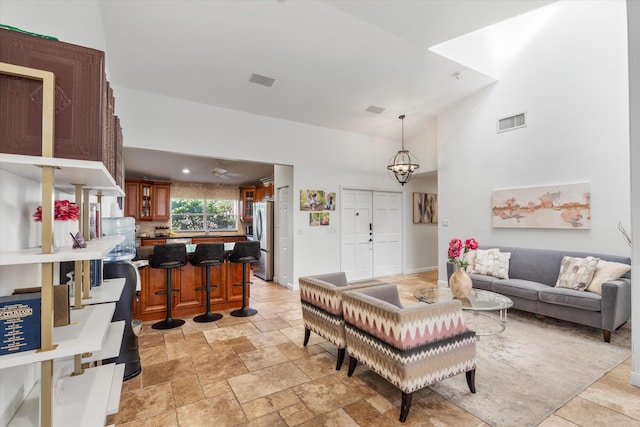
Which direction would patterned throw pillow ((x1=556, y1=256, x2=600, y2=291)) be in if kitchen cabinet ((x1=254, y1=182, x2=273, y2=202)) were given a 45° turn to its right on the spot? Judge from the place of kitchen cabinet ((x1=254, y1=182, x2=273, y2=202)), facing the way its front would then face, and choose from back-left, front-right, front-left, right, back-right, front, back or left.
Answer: back-left

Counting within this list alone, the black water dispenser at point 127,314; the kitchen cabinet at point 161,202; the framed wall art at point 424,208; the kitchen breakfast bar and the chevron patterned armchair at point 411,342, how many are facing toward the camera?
3

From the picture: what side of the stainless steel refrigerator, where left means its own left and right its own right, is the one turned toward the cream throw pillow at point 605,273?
left

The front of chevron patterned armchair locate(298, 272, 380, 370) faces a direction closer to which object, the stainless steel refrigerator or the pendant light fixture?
the pendant light fixture

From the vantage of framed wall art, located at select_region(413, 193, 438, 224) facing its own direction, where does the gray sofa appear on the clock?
The gray sofa is roughly at 11 o'clock from the framed wall art.

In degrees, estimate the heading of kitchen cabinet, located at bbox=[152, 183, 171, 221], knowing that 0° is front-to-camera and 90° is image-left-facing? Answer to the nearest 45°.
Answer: approximately 0°

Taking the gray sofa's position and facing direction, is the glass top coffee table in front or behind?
in front

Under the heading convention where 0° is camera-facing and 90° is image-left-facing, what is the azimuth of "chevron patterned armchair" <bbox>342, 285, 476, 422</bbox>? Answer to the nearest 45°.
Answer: approximately 225°

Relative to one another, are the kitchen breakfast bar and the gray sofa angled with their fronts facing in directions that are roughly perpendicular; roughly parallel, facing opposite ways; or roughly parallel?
roughly perpendicular

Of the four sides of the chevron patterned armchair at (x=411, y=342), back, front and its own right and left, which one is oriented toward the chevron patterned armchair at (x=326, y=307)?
left

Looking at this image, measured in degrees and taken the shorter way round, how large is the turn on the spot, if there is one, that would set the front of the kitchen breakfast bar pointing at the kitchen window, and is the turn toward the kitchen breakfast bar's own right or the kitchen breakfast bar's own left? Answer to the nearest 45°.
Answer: approximately 180°

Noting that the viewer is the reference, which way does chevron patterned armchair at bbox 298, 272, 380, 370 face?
facing away from the viewer and to the right of the viewer

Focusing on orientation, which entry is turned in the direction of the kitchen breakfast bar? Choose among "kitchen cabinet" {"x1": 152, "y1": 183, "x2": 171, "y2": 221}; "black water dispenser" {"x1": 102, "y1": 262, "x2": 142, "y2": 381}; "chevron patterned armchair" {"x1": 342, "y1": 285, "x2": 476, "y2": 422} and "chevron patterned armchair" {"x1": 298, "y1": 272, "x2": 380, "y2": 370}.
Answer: the kitchen cabinet

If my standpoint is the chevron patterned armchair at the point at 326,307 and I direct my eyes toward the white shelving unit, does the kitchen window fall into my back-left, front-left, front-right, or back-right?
back-right
